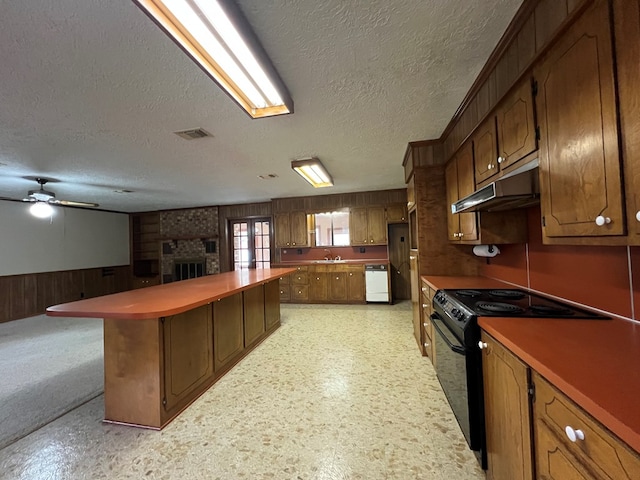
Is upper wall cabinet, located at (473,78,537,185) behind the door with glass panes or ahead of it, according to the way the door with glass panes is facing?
ahead

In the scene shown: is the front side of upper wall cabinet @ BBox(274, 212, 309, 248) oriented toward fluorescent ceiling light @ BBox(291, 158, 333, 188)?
yes

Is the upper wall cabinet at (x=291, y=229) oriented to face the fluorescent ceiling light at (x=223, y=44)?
yes

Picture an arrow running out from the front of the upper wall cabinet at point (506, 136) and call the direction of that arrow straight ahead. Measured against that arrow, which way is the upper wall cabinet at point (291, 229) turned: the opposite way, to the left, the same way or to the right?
to the left

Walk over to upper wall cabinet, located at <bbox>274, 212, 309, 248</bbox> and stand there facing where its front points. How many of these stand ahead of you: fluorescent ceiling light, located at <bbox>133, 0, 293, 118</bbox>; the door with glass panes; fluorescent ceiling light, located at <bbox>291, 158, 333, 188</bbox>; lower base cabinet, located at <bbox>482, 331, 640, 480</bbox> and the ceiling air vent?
4

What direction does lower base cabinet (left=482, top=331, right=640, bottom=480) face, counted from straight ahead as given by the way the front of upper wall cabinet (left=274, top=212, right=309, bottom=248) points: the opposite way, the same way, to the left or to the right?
to the right

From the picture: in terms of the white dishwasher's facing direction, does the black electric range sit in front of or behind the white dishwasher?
in front

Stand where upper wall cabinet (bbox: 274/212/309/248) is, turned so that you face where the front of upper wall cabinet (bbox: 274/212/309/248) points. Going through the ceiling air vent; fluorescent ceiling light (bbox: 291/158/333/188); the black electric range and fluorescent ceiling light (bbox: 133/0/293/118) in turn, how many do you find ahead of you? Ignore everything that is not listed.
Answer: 4

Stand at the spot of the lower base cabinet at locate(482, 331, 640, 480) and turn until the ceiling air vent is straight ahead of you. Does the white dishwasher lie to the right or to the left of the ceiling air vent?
right

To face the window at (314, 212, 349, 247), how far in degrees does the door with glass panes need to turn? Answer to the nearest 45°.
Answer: approximately 45° to its left

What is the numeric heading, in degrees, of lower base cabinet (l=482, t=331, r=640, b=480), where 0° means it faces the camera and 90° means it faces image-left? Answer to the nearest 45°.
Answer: approximately 45°

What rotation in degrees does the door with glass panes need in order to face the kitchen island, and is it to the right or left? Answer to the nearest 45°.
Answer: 0° — it already faces it

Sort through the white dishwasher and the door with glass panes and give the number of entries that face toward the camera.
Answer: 2

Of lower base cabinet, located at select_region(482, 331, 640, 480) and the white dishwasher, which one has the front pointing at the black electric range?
the white dishwasher
